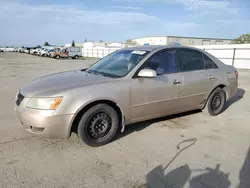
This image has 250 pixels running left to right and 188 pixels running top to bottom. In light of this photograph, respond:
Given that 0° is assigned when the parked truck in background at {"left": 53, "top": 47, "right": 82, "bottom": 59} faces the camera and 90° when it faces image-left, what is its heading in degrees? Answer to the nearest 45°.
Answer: approximately 90°
